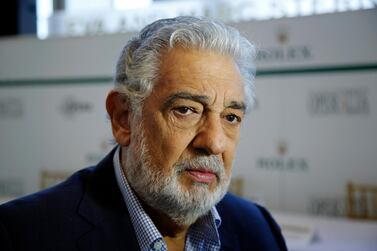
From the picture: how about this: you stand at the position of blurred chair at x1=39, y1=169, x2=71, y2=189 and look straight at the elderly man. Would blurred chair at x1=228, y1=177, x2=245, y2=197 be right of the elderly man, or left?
left

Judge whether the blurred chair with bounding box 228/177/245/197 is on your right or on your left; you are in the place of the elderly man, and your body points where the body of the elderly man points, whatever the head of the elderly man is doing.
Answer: on your left

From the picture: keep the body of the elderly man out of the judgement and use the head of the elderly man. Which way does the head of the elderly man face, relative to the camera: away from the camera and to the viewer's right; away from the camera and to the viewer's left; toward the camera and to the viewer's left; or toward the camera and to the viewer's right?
toward the camera and to the viewer's right

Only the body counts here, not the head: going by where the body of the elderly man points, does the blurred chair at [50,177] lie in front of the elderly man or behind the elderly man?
behind

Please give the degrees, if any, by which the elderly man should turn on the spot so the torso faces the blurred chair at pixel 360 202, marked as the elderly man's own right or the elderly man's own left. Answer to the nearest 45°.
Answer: approximately 90° to the elderly man's own left

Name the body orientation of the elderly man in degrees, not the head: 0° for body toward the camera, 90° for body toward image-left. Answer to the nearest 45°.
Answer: approximately 315°
